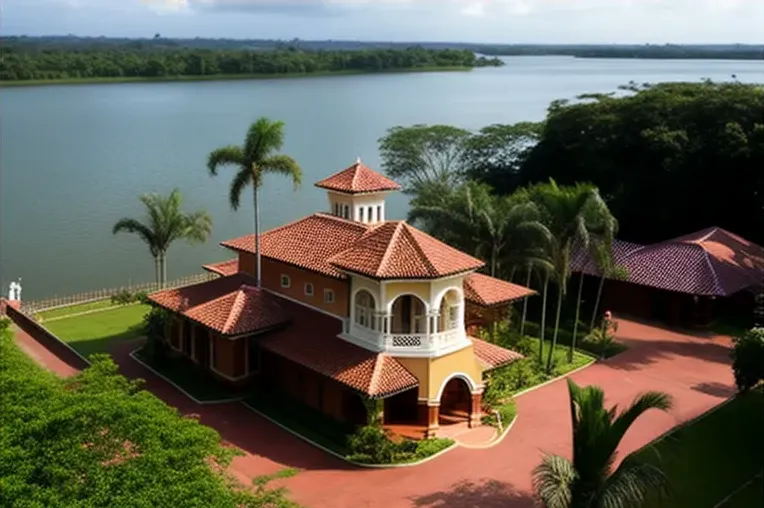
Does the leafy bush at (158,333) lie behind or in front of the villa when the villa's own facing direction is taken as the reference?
behind

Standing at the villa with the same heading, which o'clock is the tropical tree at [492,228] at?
The tropical tree is roughly at 9 o'clock from the villa.

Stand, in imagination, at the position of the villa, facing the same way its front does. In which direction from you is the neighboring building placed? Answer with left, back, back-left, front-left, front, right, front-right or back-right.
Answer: left

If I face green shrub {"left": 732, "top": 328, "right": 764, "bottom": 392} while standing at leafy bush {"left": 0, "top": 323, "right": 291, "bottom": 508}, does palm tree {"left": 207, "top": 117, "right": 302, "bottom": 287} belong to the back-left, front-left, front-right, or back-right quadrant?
front-left

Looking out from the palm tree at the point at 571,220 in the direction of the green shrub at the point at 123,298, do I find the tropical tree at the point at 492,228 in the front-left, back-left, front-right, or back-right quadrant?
front-right

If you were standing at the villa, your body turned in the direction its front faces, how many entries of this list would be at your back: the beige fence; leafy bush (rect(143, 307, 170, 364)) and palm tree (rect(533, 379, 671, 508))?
2

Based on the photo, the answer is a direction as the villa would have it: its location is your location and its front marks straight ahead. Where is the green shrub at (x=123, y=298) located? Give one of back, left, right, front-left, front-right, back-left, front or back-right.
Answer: back

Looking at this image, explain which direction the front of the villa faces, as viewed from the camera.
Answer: facing the viewer and to the right of the viewer

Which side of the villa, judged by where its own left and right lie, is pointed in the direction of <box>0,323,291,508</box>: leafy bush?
right

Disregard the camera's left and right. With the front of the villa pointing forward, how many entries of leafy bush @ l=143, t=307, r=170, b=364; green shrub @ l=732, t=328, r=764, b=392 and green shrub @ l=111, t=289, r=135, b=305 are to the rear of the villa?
2

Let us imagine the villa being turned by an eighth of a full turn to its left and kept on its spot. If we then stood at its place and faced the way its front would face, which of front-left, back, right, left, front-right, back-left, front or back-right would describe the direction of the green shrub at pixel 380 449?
right

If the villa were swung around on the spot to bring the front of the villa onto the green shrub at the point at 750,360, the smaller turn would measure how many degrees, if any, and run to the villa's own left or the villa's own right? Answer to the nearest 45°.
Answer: approximately 45° to the villa's own left

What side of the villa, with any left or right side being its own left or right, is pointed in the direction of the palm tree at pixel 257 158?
back

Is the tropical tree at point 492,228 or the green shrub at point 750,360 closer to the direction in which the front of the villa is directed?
the green shrub
